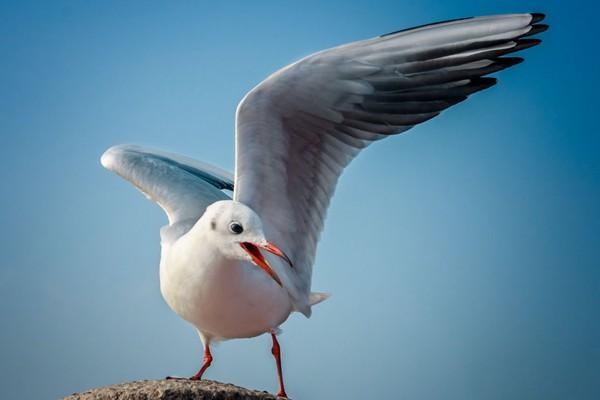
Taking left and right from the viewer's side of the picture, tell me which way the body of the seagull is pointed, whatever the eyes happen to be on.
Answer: facing the viewer and to the left of the viewer
